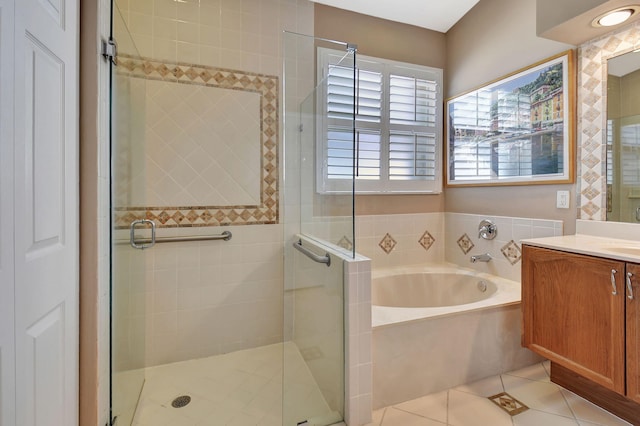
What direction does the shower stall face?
toward the camera

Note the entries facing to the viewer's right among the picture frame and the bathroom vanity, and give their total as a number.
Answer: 0

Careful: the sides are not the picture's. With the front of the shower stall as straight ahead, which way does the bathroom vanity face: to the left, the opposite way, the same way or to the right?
to the right

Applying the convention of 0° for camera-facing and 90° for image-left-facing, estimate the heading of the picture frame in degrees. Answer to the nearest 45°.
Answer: approximately 45°

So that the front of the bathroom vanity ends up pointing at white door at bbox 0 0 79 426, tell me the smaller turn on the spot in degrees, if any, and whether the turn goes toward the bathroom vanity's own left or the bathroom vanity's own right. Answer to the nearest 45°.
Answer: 0° — it already faces it

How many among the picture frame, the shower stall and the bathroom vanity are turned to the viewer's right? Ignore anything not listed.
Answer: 0

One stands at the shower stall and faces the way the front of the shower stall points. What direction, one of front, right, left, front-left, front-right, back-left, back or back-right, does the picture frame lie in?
left

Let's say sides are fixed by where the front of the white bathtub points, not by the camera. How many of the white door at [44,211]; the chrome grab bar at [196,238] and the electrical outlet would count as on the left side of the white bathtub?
1

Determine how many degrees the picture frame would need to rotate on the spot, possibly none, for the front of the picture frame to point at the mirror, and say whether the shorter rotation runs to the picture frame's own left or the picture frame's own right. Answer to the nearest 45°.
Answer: approximately 90° to the picture frame's own left

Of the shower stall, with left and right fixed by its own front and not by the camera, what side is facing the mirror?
left

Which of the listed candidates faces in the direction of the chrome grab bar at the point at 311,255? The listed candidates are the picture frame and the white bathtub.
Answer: the picture frame

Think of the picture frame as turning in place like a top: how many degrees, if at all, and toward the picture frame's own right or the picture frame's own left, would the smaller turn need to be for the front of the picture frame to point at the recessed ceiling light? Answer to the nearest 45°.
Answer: approximately 90° to the picture frame's own left

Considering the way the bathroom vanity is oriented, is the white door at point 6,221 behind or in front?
in front

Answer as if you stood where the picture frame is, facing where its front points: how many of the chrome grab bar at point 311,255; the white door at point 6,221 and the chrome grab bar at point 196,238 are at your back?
0
